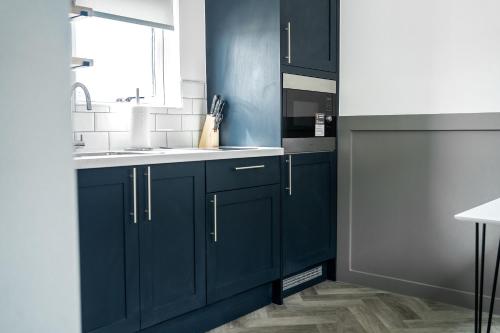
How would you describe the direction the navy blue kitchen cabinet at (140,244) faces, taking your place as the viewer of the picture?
facing the viewer and to the right of the viewer

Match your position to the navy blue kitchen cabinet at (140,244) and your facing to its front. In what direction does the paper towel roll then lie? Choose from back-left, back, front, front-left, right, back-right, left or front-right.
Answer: back-left

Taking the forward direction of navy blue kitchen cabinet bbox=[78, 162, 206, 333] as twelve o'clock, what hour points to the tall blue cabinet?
The tall blue cabinet is roughly at 9 o'clock from the navy blue kitchen cabinet.

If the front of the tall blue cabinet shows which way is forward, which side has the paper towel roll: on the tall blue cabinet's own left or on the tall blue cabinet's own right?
on the tall blue cabinet's own right

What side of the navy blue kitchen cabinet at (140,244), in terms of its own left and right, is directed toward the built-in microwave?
left

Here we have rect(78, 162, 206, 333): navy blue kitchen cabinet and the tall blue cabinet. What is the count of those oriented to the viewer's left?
0

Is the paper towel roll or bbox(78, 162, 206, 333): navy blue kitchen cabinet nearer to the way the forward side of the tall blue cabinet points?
the navy blue kitchen cabinet

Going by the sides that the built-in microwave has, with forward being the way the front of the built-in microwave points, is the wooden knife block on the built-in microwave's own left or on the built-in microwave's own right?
on the built-in microwave's own right

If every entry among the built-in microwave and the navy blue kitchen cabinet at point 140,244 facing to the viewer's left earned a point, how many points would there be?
0

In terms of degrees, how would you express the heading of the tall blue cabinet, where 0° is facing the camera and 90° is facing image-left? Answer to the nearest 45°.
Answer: approximately 315°

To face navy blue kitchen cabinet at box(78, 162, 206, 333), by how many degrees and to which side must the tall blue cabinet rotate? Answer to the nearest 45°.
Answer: approximately 90° to its right
